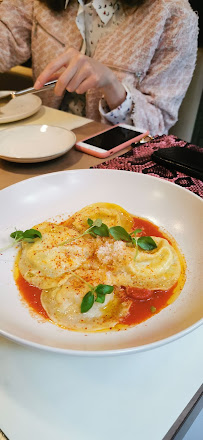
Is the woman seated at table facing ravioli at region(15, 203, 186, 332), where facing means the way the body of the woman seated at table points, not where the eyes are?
yes

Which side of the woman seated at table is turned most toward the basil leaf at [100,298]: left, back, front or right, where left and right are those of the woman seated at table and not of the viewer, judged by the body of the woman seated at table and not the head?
front

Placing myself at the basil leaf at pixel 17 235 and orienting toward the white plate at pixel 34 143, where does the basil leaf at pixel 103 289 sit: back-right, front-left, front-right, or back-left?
back-right

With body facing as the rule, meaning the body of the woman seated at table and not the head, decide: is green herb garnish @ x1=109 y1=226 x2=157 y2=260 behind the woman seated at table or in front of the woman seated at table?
in front

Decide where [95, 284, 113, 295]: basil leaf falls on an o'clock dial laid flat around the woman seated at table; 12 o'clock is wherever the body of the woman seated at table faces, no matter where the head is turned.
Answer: The basil leaf is roughly at 12 o'clock from the woman seated at table.

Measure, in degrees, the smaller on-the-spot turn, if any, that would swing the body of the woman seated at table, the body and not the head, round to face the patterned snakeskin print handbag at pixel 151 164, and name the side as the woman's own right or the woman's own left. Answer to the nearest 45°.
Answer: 0° — they already face it

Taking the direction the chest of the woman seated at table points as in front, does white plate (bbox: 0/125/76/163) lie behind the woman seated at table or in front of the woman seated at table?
in front

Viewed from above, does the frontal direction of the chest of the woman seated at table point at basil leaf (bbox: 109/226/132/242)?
yes

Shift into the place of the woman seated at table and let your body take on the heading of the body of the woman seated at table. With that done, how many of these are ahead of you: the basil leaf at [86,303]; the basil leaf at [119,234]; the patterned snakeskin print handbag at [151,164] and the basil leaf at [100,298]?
4

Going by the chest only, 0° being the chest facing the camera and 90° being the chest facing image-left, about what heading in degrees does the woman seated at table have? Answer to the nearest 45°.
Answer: approximately 0°
